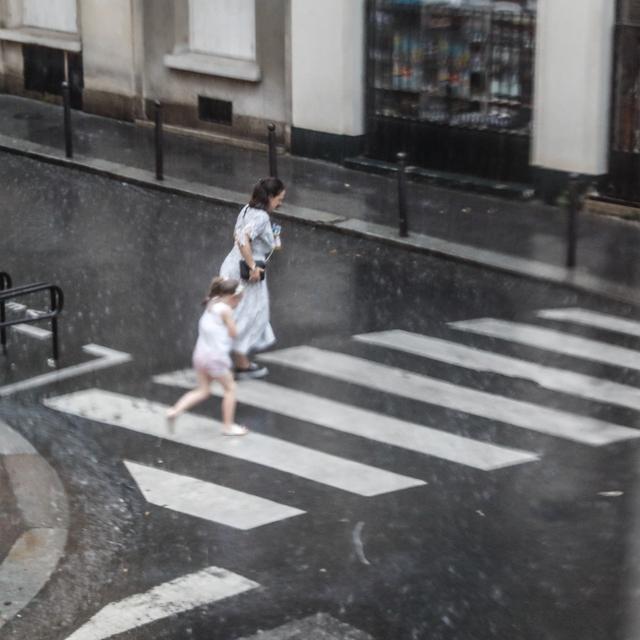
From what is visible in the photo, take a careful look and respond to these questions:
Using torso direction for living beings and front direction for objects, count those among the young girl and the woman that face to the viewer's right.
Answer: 2

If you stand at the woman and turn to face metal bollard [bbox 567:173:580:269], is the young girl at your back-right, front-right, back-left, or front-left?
back-right

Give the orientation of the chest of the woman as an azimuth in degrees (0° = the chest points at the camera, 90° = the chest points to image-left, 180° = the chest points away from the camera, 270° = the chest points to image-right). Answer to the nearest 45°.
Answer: approximately 270°

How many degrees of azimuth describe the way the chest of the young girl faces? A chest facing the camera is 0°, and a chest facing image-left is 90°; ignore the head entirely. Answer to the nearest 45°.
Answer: approximately 270°

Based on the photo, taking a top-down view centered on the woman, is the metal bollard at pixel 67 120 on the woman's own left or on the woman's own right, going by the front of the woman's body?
on the woman's own left

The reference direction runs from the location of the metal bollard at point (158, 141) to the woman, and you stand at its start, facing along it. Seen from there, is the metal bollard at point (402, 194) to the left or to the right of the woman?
left

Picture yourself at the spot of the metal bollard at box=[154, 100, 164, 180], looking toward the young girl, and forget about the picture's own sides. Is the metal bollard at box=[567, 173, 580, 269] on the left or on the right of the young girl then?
left

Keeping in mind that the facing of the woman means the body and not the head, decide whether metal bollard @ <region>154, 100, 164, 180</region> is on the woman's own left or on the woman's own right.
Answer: on the woman's own left
